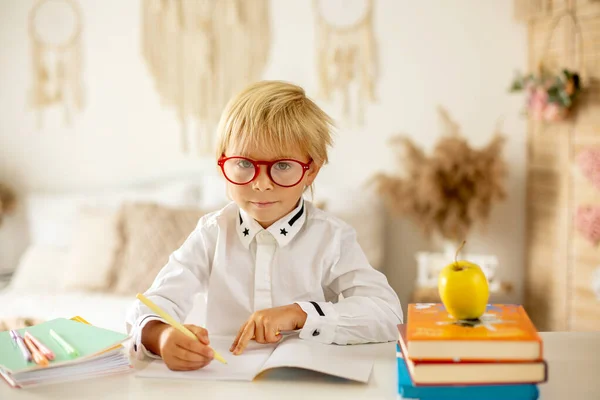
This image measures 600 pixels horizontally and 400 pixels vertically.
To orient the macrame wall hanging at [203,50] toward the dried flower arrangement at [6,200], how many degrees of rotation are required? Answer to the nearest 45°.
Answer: approximately 90° to its right

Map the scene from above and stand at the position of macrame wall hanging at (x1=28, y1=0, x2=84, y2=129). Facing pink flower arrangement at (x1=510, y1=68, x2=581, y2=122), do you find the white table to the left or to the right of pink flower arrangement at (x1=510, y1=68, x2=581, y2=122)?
right

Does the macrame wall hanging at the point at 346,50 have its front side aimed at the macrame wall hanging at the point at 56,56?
no

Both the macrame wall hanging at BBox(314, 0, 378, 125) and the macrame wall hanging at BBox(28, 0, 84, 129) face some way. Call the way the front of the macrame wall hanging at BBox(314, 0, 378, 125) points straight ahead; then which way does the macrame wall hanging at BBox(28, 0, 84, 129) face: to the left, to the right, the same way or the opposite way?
the same way

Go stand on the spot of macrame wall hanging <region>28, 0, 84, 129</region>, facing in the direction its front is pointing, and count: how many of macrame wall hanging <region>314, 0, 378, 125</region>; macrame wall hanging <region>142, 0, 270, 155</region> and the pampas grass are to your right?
0

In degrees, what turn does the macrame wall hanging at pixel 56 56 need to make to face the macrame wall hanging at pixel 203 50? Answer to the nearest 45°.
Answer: approximately 45° to its left

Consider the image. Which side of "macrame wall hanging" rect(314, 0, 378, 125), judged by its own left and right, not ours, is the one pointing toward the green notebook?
front

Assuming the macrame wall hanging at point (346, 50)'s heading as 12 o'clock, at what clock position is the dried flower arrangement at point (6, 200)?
The dried flower arrangement is roughly at 3 o'clock from the macrame wall hanging.

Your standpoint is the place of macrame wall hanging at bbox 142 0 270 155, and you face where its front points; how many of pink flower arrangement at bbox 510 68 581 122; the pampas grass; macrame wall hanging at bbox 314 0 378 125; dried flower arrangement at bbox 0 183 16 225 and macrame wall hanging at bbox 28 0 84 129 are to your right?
2

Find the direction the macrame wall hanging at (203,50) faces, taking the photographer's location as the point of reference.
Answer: facing the viewer

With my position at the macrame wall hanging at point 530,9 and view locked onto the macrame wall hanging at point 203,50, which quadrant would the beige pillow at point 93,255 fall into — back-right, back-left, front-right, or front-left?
front-left

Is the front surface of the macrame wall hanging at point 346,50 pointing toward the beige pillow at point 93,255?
no

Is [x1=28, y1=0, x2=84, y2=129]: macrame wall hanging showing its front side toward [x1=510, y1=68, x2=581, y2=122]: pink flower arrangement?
no

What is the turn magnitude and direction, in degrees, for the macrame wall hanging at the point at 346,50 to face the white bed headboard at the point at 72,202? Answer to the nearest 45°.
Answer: approximately 90° to its right

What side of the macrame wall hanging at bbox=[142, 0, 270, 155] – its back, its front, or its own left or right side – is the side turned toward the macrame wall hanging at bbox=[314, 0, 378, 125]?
left

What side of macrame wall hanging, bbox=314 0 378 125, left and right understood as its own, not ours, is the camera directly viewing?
front

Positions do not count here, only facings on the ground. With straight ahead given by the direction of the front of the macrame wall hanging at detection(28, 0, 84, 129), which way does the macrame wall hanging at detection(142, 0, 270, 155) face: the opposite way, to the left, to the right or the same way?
the same way

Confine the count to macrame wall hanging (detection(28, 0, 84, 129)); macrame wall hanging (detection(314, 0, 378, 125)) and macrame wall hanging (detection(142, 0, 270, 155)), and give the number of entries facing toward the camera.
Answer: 3

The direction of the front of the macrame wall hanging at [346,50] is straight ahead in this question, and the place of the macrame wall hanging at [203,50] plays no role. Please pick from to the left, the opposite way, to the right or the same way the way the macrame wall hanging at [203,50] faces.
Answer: the same way
